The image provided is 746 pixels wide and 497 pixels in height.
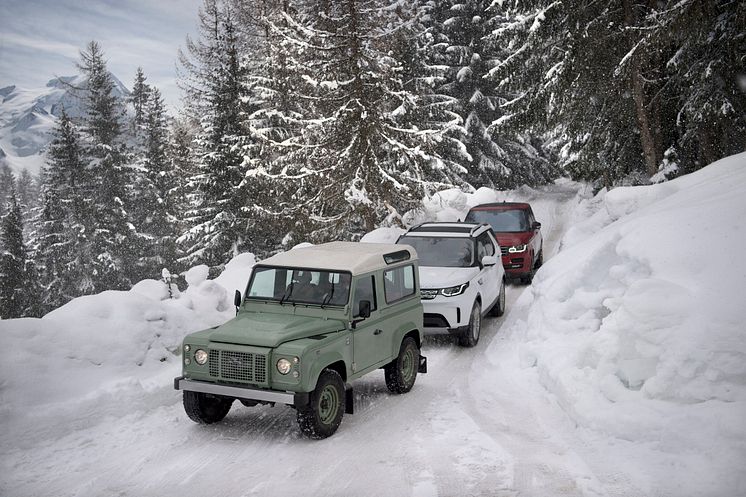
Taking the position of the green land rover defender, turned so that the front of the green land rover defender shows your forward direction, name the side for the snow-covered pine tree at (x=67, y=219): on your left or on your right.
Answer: on your right

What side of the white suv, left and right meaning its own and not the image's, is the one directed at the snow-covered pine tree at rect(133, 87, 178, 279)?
right

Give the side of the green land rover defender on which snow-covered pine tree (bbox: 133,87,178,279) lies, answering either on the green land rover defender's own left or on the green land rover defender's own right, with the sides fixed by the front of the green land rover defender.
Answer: on the green land rover defender's own right

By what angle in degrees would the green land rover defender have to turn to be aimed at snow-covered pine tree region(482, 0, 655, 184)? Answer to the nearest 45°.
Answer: approximately 180°

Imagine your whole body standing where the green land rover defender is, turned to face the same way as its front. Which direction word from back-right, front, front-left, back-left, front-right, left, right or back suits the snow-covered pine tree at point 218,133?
back-right

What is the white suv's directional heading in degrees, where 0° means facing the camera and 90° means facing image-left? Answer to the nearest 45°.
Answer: approximately 45°

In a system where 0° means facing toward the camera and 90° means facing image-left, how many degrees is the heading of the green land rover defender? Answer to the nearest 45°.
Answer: approximately 45°

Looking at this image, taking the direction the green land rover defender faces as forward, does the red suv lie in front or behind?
behind

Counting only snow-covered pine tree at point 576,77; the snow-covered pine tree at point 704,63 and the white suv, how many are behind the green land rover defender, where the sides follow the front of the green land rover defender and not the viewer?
3

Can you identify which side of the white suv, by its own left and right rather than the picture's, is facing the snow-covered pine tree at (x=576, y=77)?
back

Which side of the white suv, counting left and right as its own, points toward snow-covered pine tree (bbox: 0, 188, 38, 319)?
right

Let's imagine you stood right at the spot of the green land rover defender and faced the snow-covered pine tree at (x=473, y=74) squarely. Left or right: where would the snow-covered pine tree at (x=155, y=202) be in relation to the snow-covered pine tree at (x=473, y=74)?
left

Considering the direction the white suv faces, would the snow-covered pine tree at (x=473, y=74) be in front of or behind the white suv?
behind
